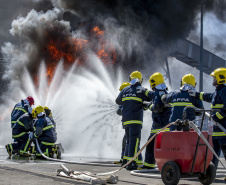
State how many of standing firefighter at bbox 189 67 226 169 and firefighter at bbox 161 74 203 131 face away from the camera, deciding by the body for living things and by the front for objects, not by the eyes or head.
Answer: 1

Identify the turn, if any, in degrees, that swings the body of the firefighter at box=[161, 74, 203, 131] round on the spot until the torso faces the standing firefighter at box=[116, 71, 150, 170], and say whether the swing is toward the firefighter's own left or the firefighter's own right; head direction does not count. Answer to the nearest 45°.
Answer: approximately 45° to the firefighter's own left

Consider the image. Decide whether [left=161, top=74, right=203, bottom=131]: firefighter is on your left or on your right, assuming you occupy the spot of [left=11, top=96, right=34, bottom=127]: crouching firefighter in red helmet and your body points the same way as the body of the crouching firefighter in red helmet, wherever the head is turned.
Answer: on your right

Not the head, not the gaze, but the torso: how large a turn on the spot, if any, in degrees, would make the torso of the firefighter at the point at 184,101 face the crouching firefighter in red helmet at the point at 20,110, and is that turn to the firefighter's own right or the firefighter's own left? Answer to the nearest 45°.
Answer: approximately 45° to the firefighter's own left

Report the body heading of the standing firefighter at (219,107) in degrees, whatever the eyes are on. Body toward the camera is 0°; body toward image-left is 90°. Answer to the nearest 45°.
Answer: approximately 90°

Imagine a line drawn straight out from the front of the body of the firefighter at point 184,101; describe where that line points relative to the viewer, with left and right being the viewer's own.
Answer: facing away from the viewer
